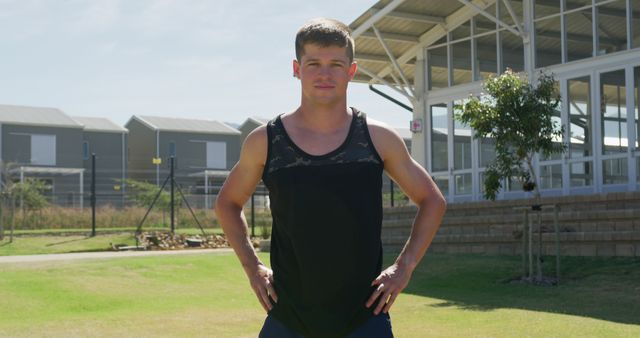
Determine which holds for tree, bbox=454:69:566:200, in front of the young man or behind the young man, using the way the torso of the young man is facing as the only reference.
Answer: behind

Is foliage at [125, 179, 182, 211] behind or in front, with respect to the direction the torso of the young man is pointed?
behind

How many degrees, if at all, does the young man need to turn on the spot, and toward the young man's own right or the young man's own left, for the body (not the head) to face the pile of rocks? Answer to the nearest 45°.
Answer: approximately 180°

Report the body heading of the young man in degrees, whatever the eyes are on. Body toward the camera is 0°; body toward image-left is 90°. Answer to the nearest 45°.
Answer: approximately 0°

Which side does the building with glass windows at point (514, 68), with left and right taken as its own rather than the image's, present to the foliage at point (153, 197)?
right

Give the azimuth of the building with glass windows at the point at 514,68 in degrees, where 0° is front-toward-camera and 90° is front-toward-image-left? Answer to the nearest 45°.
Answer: approximately 45°

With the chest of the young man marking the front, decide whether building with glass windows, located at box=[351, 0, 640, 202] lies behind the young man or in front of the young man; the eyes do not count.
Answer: behind

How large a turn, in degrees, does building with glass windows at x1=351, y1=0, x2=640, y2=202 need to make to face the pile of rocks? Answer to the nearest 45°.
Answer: approximately 45° to its right
